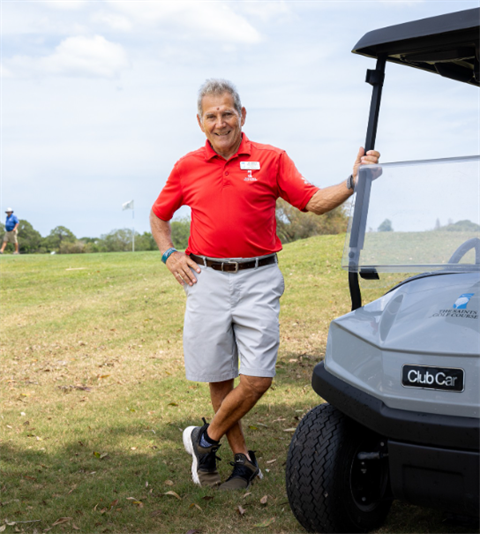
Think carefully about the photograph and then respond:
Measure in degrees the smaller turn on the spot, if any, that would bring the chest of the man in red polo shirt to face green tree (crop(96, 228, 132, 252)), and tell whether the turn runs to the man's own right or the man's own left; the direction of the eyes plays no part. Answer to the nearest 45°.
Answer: approximately 180°

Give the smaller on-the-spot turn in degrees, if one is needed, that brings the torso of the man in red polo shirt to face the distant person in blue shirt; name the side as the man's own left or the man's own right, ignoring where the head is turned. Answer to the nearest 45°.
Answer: approximately 135° to the man's own right

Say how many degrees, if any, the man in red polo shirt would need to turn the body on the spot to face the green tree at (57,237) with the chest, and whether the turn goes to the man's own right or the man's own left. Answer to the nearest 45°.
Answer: approximately 180°

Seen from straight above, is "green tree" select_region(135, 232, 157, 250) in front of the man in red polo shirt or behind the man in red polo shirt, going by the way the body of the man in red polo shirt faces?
behind

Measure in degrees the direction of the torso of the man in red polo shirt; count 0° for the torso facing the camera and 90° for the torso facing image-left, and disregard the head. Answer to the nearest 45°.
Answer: approximately 0°

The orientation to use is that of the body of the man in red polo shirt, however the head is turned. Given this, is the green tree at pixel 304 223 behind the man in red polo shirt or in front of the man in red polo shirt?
behind

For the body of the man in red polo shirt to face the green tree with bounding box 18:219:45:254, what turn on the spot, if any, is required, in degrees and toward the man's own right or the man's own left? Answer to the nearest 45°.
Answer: approximately 180°

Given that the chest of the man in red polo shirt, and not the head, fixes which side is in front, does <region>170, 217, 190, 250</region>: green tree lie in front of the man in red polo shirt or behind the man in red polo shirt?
behind
